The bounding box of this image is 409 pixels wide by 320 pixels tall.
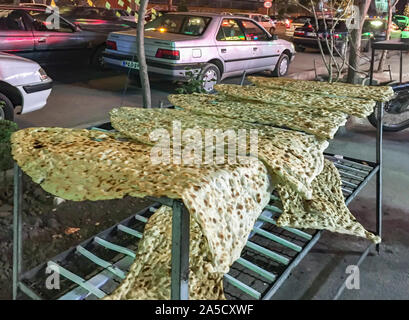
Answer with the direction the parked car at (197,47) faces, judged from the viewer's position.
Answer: facing away from the viewer and to the right of the viewer

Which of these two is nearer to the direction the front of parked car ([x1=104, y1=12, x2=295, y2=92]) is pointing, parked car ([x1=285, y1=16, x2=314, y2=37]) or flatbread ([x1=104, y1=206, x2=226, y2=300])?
the parked car

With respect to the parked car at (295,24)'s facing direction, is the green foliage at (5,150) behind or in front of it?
behind

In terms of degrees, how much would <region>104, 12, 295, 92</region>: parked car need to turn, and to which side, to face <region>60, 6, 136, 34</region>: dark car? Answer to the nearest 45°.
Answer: approximately 90° to its left

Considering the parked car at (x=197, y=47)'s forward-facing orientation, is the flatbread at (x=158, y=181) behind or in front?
behind

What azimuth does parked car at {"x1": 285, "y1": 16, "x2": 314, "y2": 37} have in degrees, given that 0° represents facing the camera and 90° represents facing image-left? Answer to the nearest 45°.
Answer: approximately 225°

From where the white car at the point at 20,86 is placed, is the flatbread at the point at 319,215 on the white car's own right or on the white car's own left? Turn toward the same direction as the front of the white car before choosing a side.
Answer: on the white car's own right

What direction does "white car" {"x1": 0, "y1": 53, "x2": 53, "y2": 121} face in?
to the viewer's right

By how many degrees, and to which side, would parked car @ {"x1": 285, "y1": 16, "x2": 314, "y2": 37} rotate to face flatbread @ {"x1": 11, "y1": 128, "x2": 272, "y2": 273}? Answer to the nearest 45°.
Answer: approximately 135° to its right
